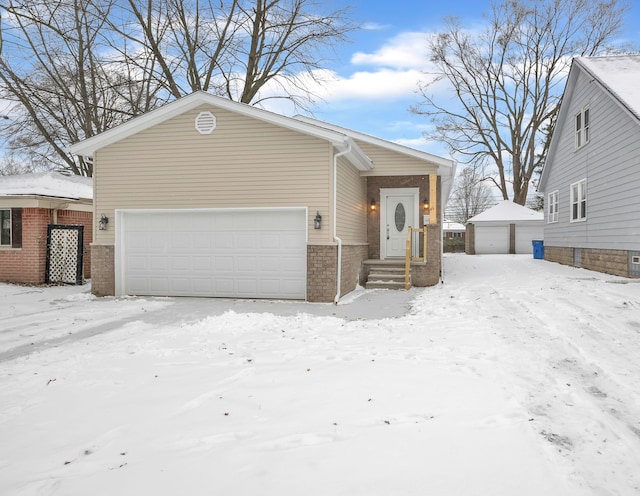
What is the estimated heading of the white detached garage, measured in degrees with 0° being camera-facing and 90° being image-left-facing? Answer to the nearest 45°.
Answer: approximately 0°

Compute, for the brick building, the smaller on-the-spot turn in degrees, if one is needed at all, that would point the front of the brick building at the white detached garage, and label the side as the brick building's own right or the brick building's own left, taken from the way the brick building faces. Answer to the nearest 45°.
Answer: approximately 90° to the brick building's own left

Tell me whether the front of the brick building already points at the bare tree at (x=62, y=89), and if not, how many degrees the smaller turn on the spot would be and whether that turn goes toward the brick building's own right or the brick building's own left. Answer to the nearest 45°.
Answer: approximately 180°

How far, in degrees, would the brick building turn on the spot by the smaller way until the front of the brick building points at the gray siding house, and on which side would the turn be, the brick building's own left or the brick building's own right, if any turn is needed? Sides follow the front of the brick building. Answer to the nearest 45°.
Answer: approximately 45° to the brick building's own left

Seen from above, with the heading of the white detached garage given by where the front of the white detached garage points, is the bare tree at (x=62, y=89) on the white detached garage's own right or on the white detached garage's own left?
on the white detached garage's own right

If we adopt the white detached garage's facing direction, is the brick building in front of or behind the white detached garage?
in front

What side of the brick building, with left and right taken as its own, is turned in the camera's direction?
front

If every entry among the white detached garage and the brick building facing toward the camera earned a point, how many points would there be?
2

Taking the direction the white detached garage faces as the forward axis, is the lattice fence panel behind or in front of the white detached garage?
in front

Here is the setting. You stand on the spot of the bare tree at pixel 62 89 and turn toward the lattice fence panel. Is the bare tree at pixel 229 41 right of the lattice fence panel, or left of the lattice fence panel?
left
